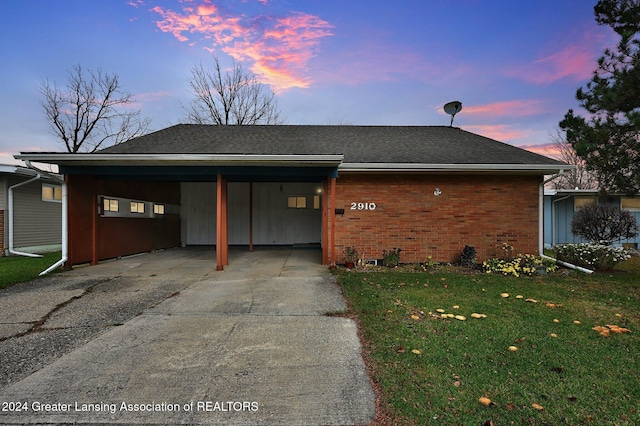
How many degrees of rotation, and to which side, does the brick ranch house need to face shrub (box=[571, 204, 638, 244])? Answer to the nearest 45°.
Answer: approximately 90° to its left

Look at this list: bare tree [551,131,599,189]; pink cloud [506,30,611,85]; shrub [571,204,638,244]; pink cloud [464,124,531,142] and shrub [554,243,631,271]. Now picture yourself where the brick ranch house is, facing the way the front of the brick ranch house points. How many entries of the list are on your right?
0

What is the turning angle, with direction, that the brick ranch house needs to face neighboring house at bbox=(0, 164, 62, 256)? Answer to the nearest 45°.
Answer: approximately 90° to its right

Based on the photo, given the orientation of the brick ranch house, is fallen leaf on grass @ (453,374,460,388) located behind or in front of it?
in front

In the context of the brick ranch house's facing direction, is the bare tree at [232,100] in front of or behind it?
behind

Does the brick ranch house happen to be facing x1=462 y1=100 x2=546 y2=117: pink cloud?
no

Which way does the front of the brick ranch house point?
toward the camera

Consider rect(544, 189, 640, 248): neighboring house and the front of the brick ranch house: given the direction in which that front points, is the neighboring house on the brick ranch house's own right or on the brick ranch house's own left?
on the brick ranch house's own left

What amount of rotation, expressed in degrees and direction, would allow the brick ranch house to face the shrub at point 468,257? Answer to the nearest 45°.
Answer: approximately 90° to its left

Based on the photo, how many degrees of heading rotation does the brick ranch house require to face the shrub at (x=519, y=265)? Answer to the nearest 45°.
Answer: approximately 90° to its left

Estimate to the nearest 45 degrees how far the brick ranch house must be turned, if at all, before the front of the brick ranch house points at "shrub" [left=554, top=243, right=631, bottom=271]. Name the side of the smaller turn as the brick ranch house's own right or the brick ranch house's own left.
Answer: approximately 90° to the brick ranch house's own left

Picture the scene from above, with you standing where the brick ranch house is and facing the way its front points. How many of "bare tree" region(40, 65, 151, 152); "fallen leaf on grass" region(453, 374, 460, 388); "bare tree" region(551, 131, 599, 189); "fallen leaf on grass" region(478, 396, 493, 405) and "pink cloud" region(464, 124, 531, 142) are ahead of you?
2
